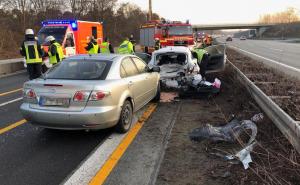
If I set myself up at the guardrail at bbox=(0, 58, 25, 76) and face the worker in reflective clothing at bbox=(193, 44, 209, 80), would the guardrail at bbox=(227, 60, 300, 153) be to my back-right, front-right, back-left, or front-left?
front-right

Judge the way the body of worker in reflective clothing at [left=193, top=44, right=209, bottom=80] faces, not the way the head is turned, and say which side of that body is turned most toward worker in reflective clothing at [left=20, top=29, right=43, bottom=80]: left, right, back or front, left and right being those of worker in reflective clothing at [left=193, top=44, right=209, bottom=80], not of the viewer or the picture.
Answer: front

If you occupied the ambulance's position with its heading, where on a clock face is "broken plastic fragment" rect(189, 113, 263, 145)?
The broken plastic fragment is roughly at 10 o'clock from the ambulance.

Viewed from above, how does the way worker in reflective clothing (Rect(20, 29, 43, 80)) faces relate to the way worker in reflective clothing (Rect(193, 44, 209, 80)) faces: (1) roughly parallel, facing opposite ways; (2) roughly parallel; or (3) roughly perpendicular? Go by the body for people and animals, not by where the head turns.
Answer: roughly perpendicular

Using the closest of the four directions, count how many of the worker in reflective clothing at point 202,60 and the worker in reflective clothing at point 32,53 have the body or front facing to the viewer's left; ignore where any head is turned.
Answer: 1

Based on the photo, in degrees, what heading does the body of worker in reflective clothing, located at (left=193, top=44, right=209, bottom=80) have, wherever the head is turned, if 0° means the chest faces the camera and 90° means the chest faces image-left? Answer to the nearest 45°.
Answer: approximately 90°

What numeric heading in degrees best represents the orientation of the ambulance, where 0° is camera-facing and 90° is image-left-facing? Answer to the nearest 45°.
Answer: approximately 45°

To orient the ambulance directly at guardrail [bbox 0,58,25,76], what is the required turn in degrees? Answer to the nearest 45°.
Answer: approximately 45° to its right
